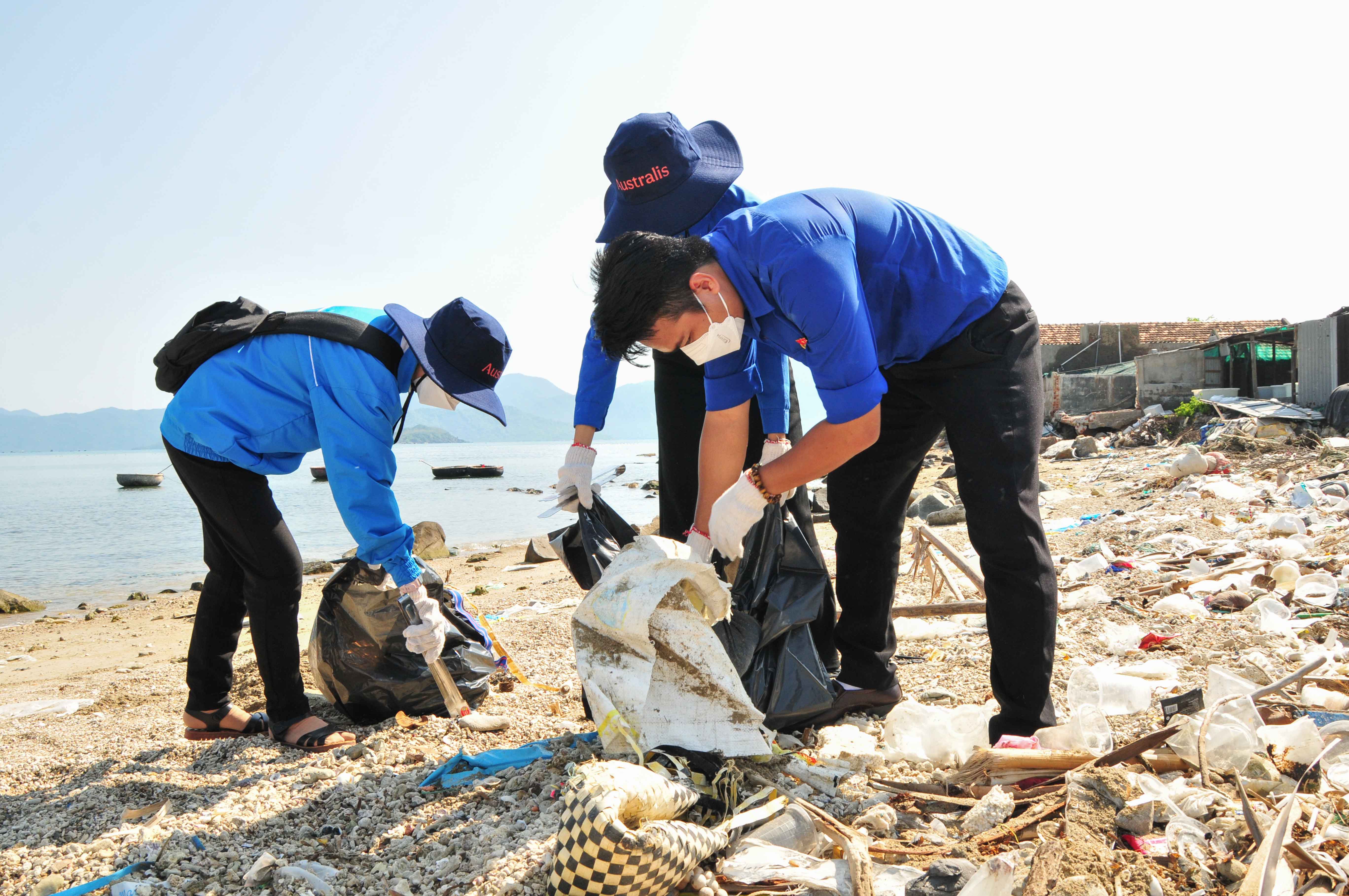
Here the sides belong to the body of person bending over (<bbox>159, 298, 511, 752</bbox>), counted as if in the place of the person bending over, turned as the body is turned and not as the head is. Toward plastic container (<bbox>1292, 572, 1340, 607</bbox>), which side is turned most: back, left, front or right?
front

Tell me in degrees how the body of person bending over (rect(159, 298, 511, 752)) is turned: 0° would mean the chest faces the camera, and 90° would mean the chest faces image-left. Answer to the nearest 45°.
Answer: approximately 270°

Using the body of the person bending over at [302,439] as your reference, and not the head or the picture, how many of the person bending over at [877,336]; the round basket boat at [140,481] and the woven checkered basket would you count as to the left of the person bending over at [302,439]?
1

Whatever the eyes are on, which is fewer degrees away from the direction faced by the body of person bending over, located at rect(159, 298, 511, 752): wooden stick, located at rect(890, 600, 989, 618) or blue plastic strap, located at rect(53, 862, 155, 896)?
the wooden stick

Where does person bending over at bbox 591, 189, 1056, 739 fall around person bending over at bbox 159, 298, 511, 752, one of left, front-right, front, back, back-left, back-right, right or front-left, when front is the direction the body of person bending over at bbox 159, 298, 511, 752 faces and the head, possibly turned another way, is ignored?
front-right

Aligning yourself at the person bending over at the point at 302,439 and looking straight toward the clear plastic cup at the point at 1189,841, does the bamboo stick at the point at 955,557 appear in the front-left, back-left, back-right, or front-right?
front-left

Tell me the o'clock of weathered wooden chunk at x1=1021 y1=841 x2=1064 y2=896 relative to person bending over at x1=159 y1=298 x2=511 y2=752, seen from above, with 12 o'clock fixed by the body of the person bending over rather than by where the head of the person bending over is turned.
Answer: The weathered wooden chunk is roughly at 2 o'clock from the person bending over.

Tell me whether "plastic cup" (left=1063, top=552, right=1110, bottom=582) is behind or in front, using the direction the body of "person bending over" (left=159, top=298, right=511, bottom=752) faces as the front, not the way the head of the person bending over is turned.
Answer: in front

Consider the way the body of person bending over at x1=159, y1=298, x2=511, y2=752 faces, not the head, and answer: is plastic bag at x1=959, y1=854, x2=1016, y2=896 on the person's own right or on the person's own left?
on the person's own right

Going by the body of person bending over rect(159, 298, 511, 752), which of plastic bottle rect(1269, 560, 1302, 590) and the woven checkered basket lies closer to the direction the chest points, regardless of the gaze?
the plastic bottle

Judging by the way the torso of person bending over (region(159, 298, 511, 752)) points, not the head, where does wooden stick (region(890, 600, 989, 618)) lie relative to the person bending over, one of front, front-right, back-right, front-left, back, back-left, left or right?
front

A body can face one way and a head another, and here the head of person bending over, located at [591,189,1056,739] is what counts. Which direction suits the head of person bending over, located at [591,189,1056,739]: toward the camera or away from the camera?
toward the camera

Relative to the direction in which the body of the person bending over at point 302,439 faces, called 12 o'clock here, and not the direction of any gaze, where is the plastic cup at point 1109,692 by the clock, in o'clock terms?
The plastic cup is roughly at 1 o'clock from the person bending over.

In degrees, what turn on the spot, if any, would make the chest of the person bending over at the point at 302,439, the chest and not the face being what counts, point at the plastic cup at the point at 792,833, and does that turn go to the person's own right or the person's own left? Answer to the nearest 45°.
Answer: approximately 45° to the person's own right

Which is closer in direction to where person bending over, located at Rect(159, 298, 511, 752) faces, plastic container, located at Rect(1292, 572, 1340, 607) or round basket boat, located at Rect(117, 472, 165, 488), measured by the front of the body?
the plastic container

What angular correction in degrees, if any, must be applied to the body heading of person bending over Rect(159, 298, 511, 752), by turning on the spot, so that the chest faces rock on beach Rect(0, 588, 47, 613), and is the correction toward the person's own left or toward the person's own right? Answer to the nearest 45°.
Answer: approximately 90° to the person's own left

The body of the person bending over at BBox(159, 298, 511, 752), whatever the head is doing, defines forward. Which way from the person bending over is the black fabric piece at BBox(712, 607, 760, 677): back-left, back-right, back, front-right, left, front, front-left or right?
front-right

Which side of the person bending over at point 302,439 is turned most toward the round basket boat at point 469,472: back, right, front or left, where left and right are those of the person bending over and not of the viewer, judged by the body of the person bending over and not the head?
left
